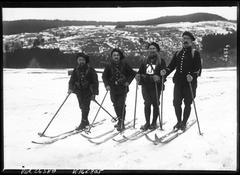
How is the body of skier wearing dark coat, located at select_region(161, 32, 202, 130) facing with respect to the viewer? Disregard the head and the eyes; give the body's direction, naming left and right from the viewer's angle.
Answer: facing the viewer and to the left of the viewer

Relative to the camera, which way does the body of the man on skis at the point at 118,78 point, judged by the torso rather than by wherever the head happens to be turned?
toward the camera

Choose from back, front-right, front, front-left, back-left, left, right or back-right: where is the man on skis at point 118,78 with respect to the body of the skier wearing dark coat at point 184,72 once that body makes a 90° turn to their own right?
front-left
